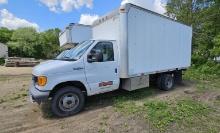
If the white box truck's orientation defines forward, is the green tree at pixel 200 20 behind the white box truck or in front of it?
behind

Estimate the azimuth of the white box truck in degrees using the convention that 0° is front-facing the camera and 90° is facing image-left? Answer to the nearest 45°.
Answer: approximately 45°

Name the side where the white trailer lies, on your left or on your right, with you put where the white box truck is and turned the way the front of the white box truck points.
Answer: on your right
